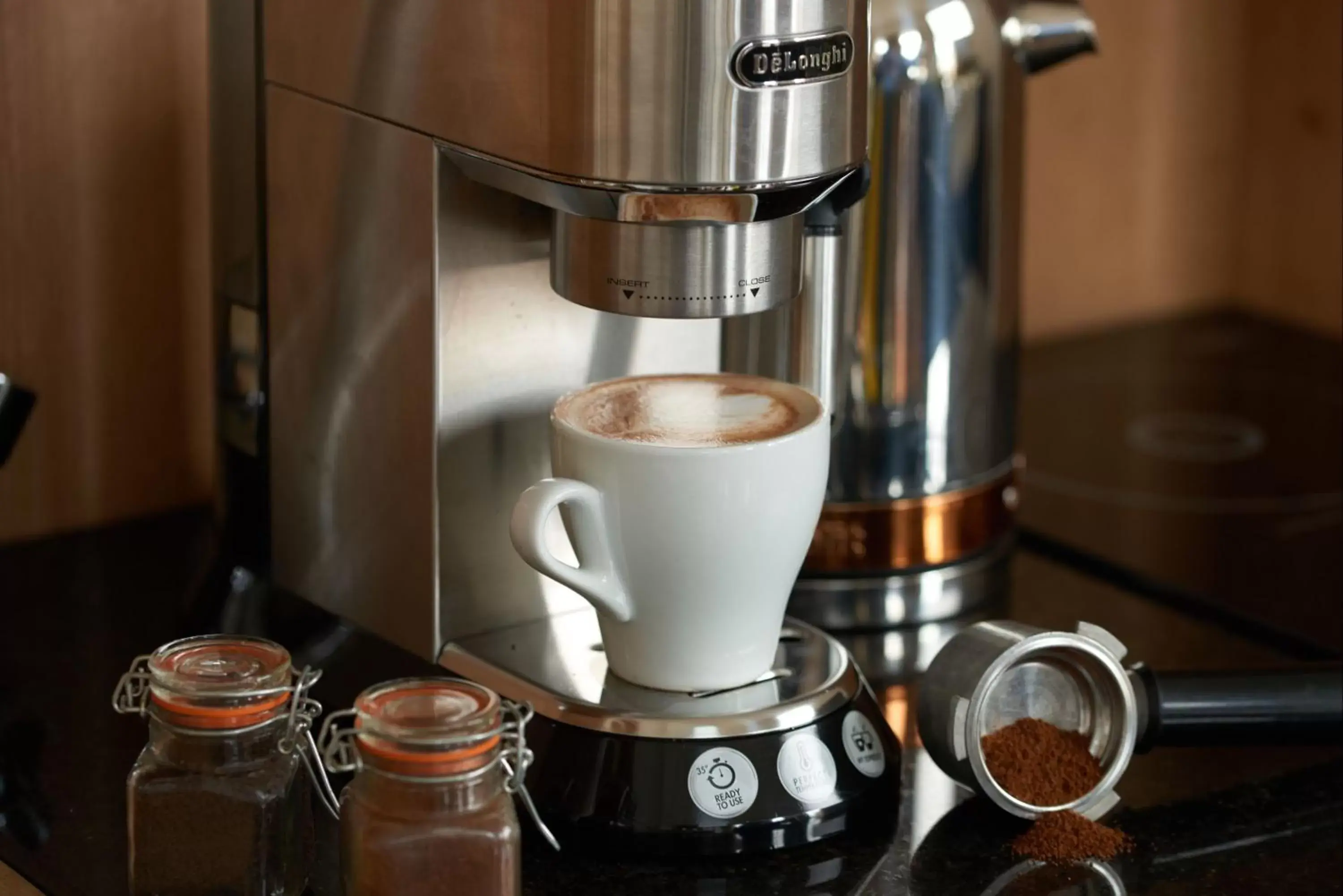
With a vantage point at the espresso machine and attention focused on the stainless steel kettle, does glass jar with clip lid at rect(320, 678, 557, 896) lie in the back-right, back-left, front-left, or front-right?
back-right

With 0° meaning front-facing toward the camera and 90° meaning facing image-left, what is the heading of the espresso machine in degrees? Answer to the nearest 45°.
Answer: approximately 315°
